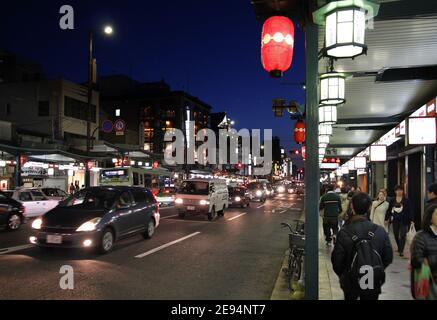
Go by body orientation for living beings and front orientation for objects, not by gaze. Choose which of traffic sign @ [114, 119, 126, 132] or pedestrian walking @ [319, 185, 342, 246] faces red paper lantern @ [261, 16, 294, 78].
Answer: the traffic sign

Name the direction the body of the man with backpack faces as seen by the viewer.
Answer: away from the camera

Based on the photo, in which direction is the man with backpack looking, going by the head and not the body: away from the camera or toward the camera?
away from the camera

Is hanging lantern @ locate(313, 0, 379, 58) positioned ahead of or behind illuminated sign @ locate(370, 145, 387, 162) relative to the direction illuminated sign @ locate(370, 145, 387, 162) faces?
ahead

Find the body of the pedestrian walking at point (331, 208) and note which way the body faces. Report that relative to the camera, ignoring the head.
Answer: away from the camera
